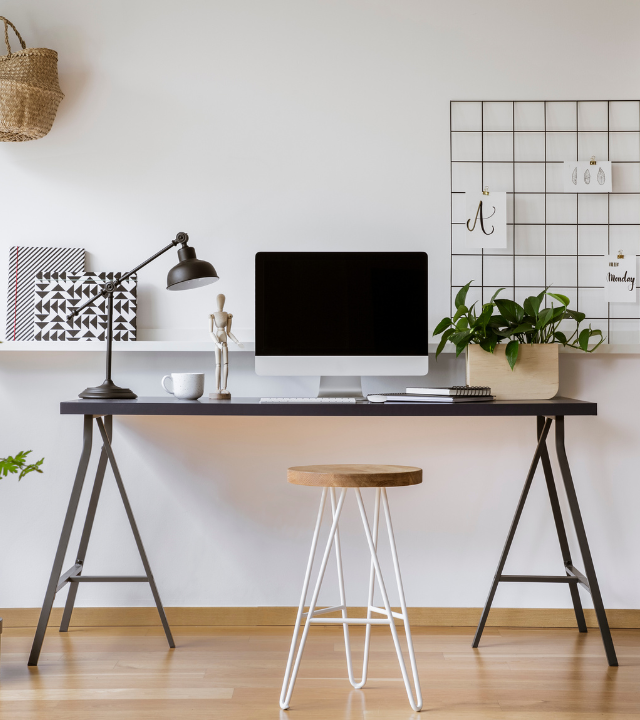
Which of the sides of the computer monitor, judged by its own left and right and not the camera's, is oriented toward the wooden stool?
front

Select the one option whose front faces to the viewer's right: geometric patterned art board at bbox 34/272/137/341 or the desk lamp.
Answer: the desk lamp

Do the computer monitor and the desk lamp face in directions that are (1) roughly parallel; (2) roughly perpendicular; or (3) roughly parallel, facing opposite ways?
roughly perpendicular

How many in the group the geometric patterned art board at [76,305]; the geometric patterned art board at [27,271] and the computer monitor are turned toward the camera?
3

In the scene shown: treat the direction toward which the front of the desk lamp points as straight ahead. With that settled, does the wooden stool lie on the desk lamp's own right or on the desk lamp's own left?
on the desk lamp's own right

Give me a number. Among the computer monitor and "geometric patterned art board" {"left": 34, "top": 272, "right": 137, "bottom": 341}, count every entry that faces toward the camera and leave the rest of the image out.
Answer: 2

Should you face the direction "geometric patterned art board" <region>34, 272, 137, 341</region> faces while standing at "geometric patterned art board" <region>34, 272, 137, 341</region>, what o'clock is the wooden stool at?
The wooden stool is roughly at 11 o'clock from the geometric patterned art board.

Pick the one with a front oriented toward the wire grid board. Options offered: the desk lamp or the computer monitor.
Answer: the desk lamp

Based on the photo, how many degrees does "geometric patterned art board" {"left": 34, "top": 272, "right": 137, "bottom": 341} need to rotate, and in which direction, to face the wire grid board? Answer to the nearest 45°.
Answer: approximately 90° to its left

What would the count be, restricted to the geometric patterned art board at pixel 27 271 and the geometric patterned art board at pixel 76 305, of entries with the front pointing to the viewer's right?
0

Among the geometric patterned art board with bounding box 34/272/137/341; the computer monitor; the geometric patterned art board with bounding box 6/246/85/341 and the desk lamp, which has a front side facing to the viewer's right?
the desk lamp

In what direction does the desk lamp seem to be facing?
to the viewer's right

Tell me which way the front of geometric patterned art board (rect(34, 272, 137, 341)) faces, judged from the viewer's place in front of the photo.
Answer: facing the viewer

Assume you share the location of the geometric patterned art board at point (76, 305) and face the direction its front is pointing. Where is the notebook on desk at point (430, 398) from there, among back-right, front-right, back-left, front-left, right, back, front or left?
front-left
